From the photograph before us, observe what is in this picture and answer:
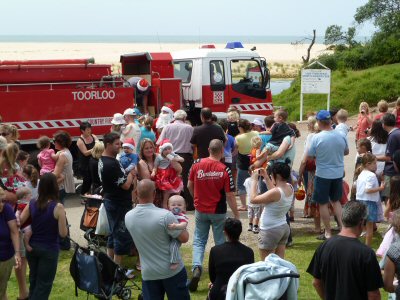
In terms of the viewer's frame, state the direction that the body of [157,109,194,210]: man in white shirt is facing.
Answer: away from the camera

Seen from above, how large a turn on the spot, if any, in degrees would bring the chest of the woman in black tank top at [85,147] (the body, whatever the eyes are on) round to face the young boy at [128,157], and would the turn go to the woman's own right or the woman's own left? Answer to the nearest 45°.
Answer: approximately 45° to the woman's own right

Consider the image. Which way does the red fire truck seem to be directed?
to the viewer's right

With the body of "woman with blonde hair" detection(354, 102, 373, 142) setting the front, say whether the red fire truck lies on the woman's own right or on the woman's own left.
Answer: on the woman's own right

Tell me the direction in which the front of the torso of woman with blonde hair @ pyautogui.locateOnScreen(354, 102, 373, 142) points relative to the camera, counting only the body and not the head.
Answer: toward the camera

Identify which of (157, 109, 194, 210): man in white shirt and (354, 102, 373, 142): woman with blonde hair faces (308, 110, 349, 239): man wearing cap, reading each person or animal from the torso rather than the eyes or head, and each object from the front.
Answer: the woman with blonde hair

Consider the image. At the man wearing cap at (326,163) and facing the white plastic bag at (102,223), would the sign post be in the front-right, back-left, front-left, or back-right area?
back-right

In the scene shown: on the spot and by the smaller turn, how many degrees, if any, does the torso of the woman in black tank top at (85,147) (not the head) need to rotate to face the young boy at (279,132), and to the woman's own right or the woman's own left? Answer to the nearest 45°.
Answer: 0° — they already face them

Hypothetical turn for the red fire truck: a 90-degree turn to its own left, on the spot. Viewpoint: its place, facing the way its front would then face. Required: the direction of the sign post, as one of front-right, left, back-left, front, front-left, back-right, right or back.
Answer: front-right

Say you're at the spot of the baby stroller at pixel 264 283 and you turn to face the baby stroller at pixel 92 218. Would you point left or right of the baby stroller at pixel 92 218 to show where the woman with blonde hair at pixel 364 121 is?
right

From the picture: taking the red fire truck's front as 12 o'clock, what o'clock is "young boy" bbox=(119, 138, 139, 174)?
The young boy is roughly at 3 o'clock from the red fire truck.
